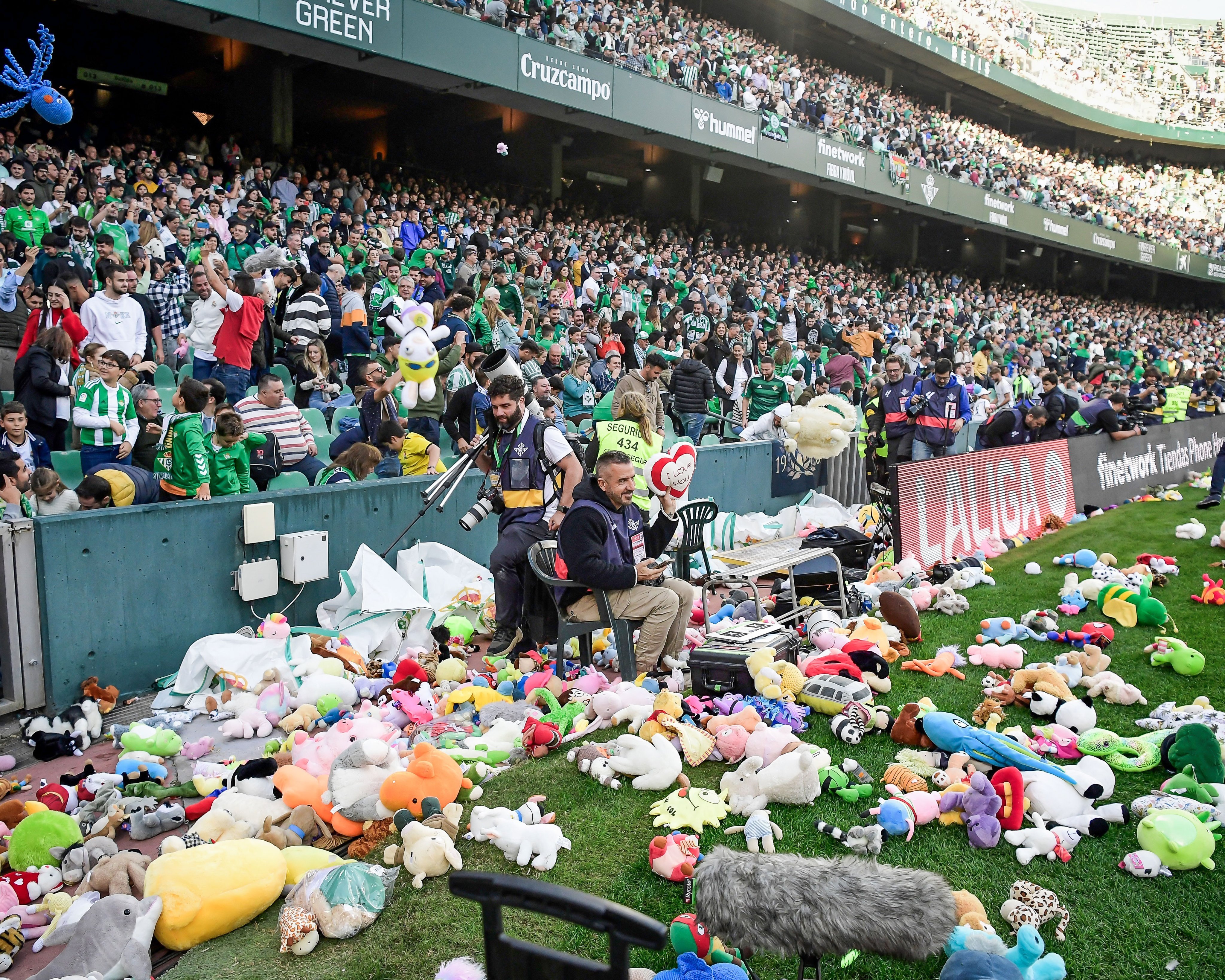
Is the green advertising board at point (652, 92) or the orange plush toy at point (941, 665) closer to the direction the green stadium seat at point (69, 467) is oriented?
the orange plush toy

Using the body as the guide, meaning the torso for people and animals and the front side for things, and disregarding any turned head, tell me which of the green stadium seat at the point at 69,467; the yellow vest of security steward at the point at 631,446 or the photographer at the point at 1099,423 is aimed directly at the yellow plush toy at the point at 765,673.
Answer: the green stadium seat

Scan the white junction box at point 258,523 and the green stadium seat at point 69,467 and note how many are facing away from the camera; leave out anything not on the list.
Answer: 0

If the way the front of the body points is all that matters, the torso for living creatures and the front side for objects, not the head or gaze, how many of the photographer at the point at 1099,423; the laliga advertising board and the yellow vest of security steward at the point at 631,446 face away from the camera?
1

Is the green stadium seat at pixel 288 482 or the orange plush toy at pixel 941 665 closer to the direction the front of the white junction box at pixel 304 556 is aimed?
the orange plush toy

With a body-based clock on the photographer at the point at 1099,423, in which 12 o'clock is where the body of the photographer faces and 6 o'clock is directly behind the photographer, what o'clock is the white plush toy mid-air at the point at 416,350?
The white plush toy mid-air is roughly at 4 o'clock from the photographer.

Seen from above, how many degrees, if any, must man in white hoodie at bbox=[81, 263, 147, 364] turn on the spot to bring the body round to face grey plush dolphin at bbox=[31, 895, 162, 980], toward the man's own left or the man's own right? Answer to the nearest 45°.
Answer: approximately 45° to the man's own right

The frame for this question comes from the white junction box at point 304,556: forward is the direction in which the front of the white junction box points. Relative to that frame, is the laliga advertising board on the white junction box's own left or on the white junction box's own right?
on the white junction box's own left

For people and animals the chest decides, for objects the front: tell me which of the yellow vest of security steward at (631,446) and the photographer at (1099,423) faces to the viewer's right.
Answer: the photographer

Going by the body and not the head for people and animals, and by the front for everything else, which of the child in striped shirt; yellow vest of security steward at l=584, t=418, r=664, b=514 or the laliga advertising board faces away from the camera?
the yellow vest of security steward
